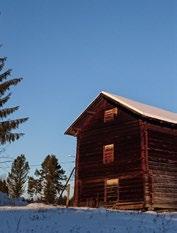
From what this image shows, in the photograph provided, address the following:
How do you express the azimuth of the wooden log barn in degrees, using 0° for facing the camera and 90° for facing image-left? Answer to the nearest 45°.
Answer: approximately 45°
